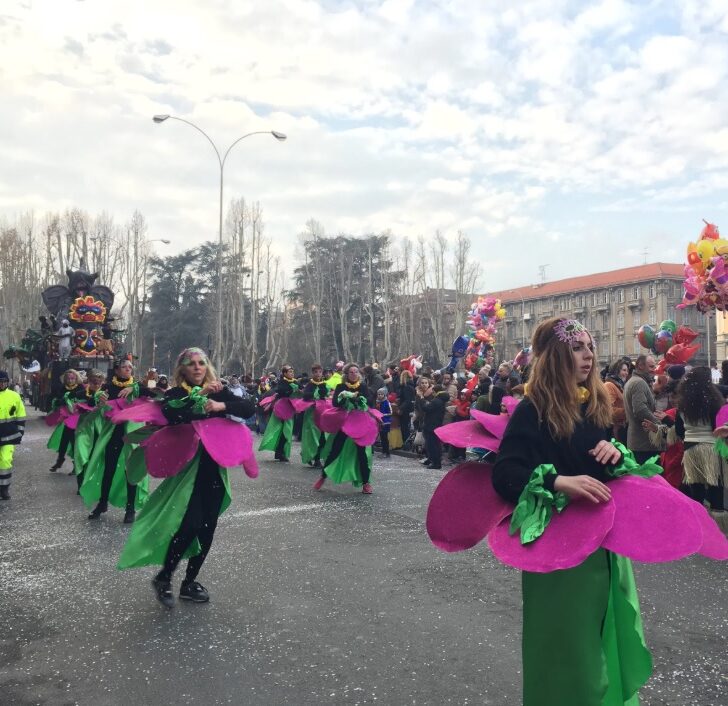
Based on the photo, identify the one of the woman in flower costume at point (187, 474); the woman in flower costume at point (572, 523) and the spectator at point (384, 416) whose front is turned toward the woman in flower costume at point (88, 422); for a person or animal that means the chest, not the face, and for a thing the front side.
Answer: the spectator

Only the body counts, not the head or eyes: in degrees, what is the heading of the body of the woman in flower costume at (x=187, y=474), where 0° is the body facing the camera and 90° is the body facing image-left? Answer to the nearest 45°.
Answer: approximately 315°

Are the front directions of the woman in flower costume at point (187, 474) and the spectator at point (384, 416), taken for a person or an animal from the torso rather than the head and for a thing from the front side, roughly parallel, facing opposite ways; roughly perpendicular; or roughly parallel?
roughly perpendicular

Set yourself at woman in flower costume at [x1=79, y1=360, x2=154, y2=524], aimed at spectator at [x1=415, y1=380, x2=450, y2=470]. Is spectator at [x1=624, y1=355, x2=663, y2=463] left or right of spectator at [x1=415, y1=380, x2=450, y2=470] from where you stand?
right

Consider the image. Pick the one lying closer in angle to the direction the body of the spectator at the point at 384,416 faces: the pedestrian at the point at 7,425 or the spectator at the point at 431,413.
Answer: the pedestrian

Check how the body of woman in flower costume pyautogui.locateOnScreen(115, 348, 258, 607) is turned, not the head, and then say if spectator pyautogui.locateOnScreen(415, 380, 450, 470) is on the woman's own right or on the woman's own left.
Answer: on the woman's own left

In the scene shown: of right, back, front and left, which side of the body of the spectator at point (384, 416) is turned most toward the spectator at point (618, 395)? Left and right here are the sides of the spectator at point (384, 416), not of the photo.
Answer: left

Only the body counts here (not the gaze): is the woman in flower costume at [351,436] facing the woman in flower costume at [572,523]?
yes
